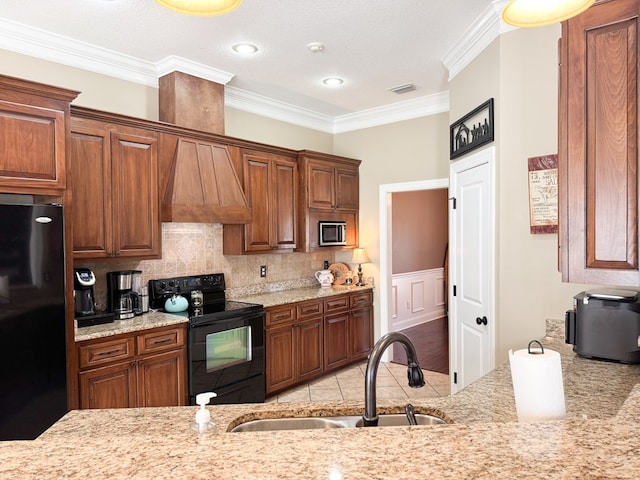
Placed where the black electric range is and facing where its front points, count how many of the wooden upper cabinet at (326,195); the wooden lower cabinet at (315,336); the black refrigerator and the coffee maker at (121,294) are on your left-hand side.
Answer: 2

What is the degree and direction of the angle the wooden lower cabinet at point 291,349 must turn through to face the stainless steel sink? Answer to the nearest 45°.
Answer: approximately 45° to its right

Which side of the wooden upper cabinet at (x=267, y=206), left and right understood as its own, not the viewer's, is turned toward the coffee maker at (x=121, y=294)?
right

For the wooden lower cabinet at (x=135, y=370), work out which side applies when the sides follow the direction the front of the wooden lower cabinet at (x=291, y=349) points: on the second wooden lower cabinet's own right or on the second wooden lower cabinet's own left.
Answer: on the second wooden lower cabinet's own right

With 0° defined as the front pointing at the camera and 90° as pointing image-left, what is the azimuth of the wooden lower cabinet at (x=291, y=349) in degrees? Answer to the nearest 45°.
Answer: approximately 315°

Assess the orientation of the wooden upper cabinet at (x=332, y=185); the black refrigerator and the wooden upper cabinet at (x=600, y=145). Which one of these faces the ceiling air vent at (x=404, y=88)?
the wooden upper cabinet at (x=332, y=185)

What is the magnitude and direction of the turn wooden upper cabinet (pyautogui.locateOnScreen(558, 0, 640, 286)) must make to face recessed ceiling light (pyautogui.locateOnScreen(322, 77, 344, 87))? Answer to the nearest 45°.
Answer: approximately 90° to its right

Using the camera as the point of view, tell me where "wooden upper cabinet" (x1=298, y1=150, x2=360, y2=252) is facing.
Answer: facing the viewer and to the right of the viewer

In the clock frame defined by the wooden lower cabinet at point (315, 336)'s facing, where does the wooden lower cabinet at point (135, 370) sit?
the wooden lower cabinet at point (135, 370) is roughly at 3 o'clock from the wooden lower cabinet at point (315, 336).

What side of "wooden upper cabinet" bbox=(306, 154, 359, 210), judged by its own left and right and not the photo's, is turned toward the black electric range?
right

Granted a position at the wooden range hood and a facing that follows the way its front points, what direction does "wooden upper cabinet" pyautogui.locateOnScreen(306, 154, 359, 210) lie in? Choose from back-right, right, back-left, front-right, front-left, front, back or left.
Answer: left

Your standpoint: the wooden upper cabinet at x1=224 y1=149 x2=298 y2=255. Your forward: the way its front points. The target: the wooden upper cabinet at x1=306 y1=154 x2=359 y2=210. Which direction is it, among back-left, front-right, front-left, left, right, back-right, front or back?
left

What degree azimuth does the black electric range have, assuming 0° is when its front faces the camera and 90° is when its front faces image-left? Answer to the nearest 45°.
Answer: approximately 315°

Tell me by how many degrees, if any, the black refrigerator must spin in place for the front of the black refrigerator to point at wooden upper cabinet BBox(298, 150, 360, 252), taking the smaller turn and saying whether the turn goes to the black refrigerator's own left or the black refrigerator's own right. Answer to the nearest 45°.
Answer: approximately 135° to the black refrigerator's own left

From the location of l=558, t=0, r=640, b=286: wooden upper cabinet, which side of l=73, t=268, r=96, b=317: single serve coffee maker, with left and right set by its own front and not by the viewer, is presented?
front
